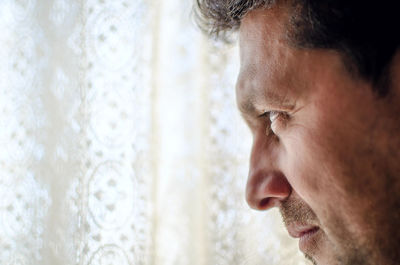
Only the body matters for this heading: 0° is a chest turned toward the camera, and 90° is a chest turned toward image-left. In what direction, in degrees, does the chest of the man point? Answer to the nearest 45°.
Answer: approximately 90°

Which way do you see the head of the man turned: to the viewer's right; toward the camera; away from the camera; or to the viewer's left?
to the viewer's left
